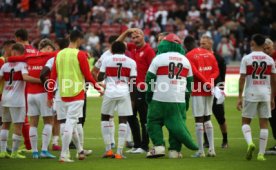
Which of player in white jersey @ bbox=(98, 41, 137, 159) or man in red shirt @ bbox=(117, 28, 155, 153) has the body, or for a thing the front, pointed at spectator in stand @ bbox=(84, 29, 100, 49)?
the player in white jersey

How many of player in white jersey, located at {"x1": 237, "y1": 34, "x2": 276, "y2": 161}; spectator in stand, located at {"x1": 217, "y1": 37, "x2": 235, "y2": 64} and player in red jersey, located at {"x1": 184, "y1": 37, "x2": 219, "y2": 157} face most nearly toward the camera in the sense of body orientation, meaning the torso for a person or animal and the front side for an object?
1

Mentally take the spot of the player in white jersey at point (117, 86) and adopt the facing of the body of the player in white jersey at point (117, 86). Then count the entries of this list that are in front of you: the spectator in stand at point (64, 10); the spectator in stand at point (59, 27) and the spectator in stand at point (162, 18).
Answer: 3

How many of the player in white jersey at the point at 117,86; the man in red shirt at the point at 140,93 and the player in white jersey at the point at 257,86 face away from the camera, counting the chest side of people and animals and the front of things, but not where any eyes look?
2

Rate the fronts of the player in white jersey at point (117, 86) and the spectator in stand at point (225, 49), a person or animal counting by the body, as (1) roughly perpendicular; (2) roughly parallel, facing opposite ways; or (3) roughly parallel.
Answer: roughly parallel, facing opposite ways

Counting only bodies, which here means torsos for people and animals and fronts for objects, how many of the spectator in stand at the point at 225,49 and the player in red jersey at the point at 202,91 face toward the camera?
1

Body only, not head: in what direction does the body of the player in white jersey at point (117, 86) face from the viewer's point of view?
away from the camera

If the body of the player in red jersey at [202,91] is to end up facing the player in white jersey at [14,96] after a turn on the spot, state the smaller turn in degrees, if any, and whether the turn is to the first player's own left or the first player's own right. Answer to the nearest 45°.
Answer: approximately 45° to the first player's own left

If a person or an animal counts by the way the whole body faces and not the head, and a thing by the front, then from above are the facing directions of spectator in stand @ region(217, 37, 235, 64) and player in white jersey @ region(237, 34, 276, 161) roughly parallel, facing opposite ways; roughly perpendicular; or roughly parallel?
roughly parallel, facing opposite ways

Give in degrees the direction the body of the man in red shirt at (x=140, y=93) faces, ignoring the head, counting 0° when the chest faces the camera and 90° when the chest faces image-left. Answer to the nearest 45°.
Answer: approximately 45°

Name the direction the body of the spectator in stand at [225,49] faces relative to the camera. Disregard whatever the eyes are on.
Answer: toward the camera

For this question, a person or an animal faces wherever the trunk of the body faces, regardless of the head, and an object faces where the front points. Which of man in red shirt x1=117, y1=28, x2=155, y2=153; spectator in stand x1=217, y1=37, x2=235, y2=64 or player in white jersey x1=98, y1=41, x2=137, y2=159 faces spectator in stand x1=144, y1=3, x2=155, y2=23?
the player in white jersey

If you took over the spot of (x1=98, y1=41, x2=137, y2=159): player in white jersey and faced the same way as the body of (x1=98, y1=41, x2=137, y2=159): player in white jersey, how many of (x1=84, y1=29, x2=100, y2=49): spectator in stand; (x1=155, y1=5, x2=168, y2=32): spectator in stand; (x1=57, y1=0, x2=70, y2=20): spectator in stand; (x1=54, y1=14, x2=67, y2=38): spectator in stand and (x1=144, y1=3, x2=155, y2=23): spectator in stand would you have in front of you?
5

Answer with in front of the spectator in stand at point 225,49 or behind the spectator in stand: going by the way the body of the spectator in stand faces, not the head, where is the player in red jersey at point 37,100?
in front

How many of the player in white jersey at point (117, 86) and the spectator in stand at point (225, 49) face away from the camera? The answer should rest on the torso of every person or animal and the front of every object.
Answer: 1

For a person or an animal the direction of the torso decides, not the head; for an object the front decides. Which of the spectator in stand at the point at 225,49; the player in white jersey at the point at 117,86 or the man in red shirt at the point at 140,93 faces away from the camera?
the player in white jersey

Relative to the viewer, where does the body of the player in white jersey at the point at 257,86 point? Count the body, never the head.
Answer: away from the camera

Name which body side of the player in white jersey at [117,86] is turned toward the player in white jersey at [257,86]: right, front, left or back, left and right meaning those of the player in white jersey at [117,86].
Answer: right

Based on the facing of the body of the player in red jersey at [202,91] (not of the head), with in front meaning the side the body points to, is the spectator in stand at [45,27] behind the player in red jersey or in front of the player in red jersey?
in front

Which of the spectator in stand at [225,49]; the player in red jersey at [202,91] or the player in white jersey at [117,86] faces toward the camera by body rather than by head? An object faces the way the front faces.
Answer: the spectator in stand
